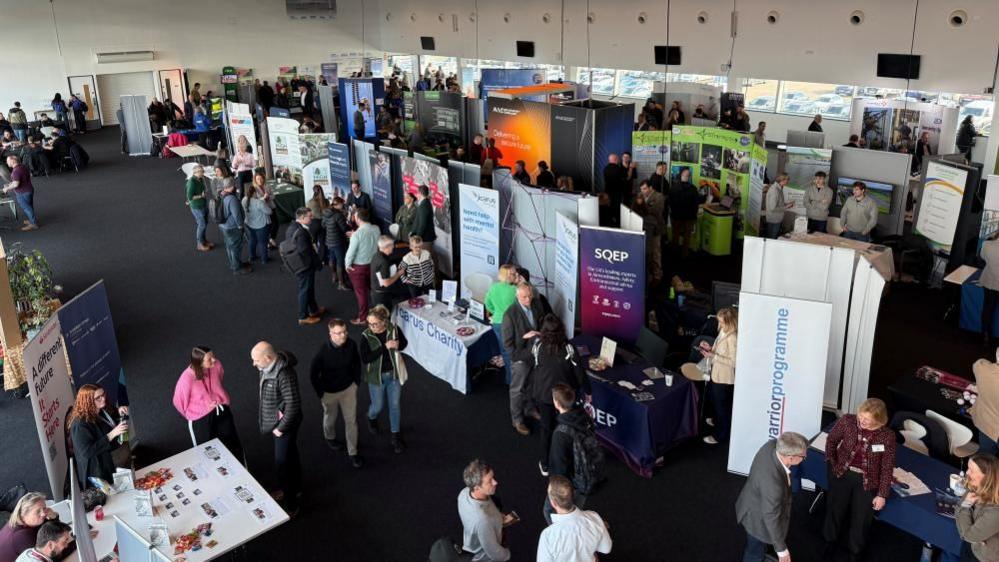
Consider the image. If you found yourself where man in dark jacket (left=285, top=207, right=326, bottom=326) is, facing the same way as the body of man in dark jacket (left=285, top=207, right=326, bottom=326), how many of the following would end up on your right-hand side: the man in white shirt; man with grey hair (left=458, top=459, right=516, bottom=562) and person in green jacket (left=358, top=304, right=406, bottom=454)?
3

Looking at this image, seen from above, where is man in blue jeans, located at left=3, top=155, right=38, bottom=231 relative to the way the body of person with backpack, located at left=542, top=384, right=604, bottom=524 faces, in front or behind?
in front

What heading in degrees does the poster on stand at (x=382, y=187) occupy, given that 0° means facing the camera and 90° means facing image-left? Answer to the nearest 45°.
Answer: approximately 45°

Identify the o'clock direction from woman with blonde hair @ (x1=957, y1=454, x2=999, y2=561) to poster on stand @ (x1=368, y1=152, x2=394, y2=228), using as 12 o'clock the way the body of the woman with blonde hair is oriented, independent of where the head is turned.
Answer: The poster on stand is roughly at 1 o'clock from the woman with blonde hair.

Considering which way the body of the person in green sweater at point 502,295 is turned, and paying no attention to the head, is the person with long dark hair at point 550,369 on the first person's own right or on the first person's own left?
on the first person's own right

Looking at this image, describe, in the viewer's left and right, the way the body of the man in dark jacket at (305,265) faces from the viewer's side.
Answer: facing to the right of the viewer

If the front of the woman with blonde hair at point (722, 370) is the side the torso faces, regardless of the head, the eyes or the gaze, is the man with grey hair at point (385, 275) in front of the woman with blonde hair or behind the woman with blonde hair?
in front

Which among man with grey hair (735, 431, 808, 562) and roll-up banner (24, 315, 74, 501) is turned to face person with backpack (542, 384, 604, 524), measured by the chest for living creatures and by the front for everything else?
the roll-up banner

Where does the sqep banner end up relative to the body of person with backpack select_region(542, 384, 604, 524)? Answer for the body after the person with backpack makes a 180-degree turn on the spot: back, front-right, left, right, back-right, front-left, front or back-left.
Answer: back-left

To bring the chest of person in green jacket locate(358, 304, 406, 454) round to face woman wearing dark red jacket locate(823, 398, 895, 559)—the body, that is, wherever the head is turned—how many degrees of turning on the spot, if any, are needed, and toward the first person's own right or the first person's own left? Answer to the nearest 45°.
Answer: approximately 45° to the first person's own left

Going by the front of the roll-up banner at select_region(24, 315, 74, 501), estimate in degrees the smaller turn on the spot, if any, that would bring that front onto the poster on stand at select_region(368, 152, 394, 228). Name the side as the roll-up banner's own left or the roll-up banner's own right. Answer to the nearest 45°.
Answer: approximately 90° to the roll-up banner's own left

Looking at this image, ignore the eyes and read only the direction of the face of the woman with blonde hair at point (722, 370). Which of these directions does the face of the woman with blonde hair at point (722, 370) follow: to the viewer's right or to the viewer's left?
to the viewer's left
